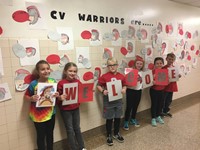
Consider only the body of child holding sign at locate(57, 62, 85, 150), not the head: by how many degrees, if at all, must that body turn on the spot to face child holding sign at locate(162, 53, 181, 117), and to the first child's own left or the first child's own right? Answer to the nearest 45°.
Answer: approximately 90° to the first child's own left

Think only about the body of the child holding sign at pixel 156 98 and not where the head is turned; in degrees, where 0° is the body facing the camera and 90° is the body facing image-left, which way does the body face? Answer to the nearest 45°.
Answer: approximately 0°

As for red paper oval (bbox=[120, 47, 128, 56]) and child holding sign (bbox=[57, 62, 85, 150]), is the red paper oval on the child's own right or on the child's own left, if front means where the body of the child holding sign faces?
on the child's own left

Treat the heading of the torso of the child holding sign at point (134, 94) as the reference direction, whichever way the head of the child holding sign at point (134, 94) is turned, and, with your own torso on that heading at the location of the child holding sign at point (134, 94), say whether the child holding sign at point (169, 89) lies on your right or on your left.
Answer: on your left

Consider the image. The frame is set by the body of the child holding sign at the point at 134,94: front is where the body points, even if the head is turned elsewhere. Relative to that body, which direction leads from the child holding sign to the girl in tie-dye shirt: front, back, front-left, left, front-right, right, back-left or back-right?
front-right

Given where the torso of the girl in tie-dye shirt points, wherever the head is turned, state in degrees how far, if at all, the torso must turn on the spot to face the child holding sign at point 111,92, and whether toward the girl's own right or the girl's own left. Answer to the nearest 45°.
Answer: approximately 45° to the girl's own left

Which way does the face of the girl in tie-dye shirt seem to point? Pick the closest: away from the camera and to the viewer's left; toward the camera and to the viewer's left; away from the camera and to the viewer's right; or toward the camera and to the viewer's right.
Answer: toward the camera and to the viewer's right

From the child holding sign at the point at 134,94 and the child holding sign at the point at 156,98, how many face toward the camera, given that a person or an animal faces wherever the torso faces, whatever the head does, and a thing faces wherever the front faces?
2
